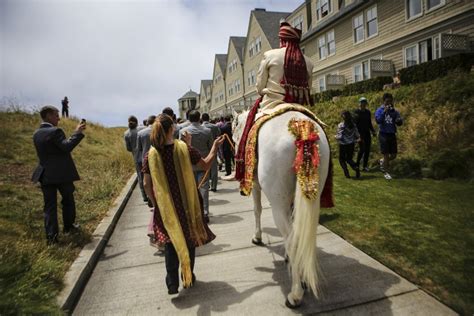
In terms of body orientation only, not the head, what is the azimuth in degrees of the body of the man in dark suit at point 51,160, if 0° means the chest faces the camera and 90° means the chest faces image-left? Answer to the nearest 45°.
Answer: approximately 225°

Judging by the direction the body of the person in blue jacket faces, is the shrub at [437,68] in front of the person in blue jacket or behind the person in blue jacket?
behind

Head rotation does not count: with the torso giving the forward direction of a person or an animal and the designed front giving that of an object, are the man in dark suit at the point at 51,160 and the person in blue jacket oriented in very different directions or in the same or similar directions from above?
very different directions

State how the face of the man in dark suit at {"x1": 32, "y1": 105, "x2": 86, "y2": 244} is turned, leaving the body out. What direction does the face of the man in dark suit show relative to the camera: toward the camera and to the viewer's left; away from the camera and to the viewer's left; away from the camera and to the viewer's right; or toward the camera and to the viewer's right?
away from the camera and to the viewer's right

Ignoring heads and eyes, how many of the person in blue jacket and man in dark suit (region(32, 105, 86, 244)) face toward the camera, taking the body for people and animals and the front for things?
1

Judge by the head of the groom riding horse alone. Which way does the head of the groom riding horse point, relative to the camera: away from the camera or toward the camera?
away from the camera

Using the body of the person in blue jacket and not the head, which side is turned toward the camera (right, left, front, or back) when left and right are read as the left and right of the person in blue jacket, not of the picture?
front
